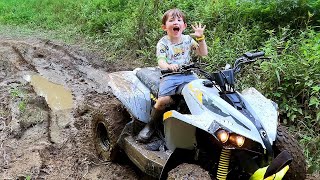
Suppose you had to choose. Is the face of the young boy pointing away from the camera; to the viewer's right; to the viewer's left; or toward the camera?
toward the camera

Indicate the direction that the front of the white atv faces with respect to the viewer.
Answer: facing the viewer and to the right of the viewer
